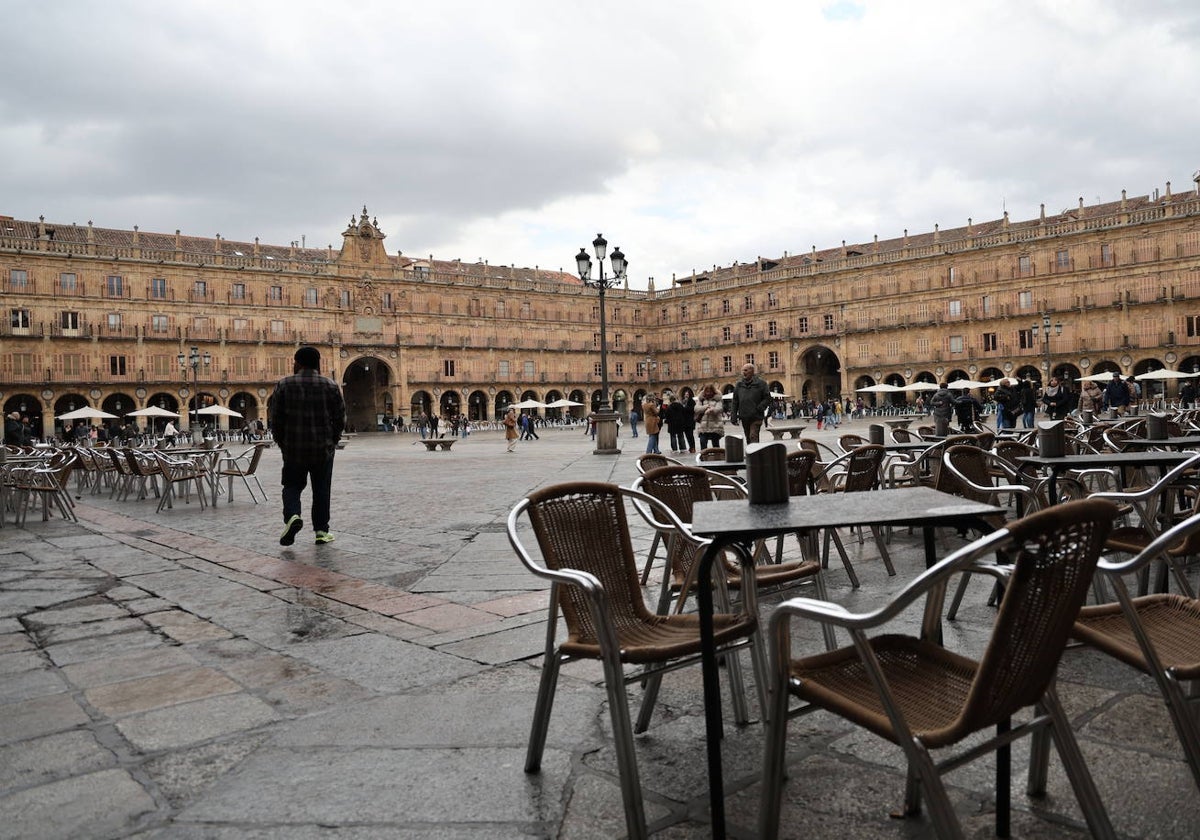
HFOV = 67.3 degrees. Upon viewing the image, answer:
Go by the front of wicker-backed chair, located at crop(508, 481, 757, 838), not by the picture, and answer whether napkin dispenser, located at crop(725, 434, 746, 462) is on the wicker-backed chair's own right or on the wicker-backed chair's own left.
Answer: on the wicker-backed chair's own left

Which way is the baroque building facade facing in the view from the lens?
facing the viewer

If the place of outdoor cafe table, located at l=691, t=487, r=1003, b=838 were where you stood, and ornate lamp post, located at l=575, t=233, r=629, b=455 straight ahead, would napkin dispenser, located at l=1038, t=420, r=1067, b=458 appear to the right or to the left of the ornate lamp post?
right

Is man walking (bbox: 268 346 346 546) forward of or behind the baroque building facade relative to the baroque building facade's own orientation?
forward

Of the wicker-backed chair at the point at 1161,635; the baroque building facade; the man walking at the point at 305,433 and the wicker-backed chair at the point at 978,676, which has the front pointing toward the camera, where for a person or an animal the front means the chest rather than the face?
the baroque building facade

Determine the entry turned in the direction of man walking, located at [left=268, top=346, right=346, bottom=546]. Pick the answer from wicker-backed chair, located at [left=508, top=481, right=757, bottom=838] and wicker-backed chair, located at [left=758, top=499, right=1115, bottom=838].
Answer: wicker-backed chair, located at [left=758, top=499, right=1115, bottom=838]

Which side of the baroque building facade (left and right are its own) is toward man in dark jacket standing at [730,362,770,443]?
front

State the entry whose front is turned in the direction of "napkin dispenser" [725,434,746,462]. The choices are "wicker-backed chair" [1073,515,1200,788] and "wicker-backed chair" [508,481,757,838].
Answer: "wicker-backed chair" [1073,515,1200,788]

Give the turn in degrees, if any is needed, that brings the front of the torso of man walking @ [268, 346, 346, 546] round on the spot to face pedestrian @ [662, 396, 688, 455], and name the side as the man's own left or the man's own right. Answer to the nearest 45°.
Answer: approximately 45° to the man's own right

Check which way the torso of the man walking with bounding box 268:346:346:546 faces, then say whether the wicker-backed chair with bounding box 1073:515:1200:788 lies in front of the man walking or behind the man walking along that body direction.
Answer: behind

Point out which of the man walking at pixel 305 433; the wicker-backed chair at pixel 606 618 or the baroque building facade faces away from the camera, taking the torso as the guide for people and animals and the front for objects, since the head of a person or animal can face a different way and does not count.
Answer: the man walking

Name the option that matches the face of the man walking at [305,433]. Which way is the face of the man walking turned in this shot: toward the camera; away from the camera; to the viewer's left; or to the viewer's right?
away from the camera
